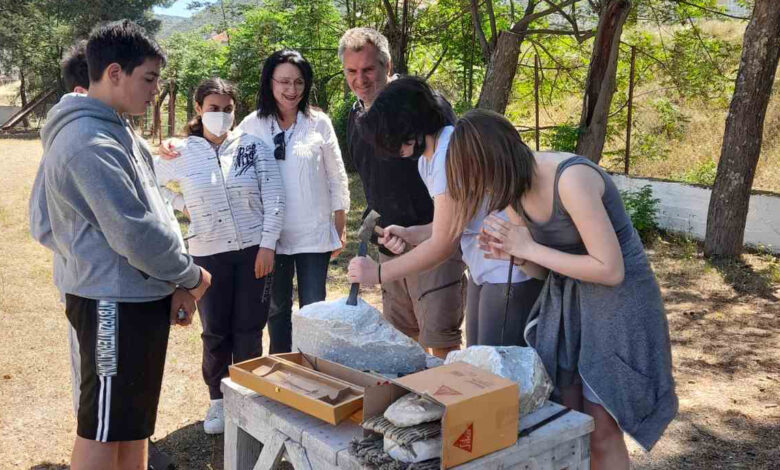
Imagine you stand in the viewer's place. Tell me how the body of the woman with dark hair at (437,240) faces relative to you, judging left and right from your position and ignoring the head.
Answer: facing to the left of the viewer

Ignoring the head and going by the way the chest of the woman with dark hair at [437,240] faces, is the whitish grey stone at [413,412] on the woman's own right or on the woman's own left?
on the woman's own left

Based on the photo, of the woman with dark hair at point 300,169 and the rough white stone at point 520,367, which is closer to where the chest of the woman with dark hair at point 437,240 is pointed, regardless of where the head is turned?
the woman with dark hair

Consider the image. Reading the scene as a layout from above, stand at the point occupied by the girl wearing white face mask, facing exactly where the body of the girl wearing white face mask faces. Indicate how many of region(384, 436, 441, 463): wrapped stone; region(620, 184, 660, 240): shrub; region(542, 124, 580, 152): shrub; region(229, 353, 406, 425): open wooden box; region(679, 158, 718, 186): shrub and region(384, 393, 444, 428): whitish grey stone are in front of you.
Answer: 3

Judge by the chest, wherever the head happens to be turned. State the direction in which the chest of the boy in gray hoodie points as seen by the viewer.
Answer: to the viewer's right

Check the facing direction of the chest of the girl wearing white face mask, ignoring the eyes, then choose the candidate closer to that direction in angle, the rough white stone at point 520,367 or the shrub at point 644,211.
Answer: the rough white stone

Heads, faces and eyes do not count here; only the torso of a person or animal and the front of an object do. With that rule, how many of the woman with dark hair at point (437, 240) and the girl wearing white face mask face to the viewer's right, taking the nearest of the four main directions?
0

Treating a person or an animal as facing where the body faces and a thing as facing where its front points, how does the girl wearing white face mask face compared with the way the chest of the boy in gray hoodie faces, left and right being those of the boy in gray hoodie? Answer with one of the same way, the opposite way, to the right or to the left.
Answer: to the right

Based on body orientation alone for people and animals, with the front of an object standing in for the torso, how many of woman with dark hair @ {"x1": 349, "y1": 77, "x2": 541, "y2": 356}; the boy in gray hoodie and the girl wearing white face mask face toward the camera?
1

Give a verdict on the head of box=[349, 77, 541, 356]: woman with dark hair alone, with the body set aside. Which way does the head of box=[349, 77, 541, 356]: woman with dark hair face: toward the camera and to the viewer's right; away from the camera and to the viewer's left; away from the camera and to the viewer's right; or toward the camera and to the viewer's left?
toward the camera and to the viewer's left

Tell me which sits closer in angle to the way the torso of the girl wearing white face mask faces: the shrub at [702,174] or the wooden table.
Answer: the wooden table

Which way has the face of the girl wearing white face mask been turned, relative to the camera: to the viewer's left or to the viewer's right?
to the viewer's right
